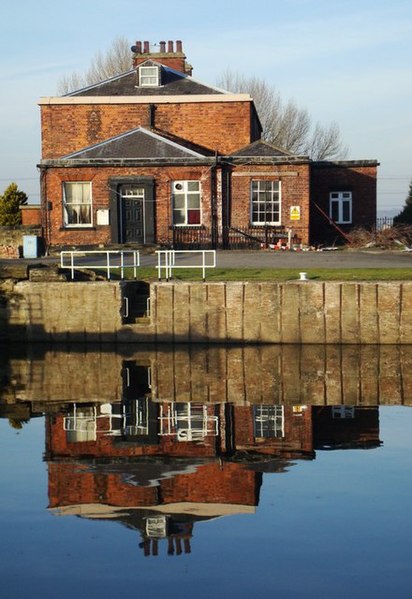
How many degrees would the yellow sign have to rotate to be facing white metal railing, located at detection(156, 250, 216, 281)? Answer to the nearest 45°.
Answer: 0° — it already faces it

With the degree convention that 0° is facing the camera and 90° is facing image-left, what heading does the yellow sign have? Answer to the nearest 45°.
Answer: approximately 0°

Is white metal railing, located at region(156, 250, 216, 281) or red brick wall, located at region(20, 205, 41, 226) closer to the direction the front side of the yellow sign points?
the white metal railing

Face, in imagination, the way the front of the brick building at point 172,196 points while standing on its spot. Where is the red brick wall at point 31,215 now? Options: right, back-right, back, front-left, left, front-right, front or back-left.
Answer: back-right

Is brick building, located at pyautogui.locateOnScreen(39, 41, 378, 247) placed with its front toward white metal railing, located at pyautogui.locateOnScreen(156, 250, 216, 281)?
yes

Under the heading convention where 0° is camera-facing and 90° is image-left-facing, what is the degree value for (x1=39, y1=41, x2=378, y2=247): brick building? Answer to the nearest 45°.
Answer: approximately 0°

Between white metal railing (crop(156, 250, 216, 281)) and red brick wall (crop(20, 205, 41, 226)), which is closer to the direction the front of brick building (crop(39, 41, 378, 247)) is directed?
the white metal railing

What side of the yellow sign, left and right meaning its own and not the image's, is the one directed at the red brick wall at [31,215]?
right
